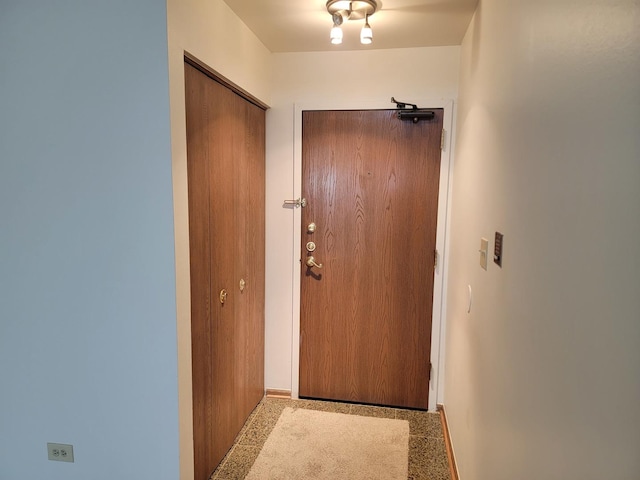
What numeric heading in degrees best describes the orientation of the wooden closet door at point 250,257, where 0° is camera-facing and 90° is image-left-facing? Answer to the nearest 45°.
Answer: approximately 270°

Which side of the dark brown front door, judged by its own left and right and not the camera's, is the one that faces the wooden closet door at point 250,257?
right

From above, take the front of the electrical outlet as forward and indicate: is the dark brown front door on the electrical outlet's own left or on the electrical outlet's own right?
on the electrical outlet's own left

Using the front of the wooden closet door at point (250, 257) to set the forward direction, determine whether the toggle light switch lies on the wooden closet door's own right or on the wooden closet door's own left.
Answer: on the wooden closet door's own right

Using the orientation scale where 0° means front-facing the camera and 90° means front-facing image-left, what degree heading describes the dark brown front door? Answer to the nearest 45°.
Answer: approximately 0°

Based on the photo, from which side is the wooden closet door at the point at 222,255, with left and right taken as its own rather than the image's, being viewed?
right

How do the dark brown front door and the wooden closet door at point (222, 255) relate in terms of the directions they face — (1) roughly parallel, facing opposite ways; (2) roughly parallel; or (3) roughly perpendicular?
roughly perpendicular

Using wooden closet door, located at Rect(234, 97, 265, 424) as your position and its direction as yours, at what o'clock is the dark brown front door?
The dark brown front door is roughly at 12 o'clock from the wooden closet door.
